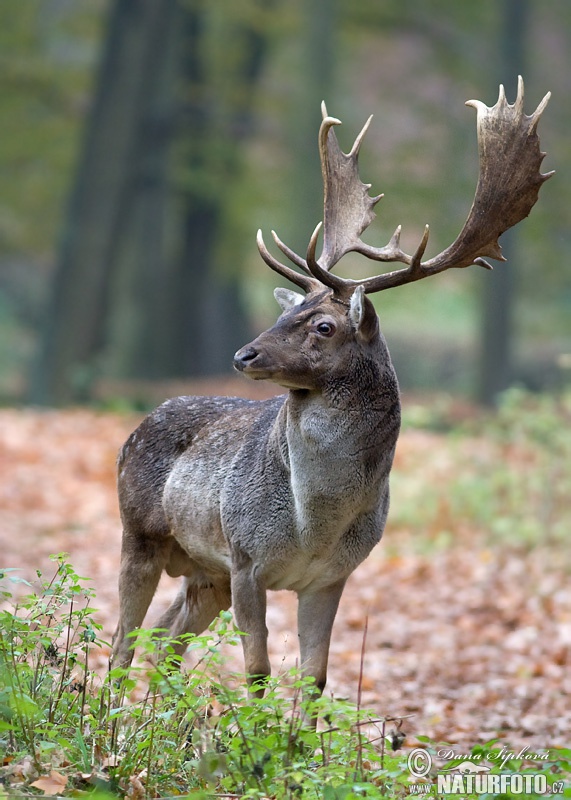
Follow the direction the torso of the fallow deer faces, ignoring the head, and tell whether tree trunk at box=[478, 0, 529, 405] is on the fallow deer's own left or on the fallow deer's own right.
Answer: on the fallow deer's own left

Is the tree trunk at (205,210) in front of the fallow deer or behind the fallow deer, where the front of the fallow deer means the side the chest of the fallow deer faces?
behind

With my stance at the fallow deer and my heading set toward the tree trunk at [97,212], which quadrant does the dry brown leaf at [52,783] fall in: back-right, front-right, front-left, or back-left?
back-left

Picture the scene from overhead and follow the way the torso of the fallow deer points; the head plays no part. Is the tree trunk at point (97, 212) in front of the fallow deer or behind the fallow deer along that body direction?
behind

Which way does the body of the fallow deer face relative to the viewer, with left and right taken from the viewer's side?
facing the viewer and to the right of the viewer
